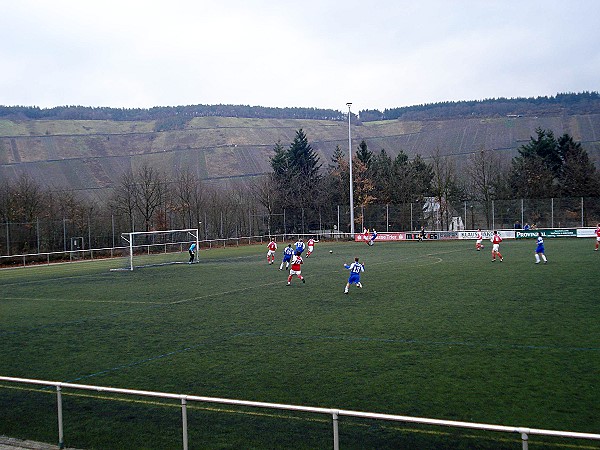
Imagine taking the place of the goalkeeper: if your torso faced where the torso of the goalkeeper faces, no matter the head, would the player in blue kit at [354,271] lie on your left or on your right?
on your right

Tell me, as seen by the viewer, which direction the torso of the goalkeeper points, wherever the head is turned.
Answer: to the viewer's right
